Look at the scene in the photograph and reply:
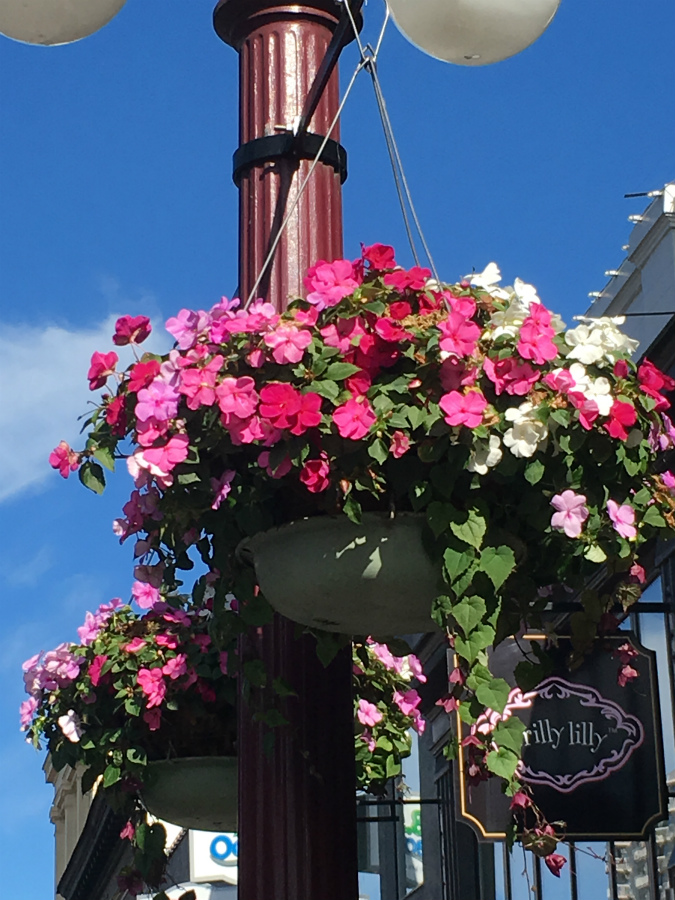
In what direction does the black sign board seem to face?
toward the camera

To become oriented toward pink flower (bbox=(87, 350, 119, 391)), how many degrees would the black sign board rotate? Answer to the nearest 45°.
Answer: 0° — it already faces it

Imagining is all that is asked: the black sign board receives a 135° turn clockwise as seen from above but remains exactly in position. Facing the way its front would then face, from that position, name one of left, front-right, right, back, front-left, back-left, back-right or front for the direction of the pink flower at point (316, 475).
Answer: back-left

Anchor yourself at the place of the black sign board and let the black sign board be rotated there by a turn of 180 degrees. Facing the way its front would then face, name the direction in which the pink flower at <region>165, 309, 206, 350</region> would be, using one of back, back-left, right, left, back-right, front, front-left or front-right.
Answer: back

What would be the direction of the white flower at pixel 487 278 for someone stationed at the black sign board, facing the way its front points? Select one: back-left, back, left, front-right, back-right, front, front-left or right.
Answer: front

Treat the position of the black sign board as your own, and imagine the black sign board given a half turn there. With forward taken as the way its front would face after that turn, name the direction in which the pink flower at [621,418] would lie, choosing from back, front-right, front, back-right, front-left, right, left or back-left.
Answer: back

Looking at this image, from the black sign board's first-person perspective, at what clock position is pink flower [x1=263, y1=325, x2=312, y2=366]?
The pink flower is roughly at 12 o'clock from the black sign board.

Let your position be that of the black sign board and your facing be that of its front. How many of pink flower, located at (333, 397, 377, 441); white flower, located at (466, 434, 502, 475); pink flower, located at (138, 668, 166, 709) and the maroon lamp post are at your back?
0

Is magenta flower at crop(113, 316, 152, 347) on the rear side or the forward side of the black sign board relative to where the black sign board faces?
on the forward side

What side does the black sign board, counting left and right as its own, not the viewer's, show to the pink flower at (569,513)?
front

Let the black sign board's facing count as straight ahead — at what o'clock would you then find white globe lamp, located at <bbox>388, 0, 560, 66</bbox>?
The white globe lamp is roughly at 12 o'clock from the black sign board.

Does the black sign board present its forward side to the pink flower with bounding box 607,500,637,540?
yes

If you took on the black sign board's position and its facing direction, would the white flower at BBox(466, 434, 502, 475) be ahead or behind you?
ahead

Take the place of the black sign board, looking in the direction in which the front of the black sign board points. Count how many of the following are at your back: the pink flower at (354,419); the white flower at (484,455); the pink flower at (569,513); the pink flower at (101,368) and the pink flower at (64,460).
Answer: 0

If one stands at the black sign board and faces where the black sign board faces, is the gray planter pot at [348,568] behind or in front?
in front

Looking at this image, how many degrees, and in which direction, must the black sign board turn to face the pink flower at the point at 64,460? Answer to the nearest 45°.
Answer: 0° — it already faces it
